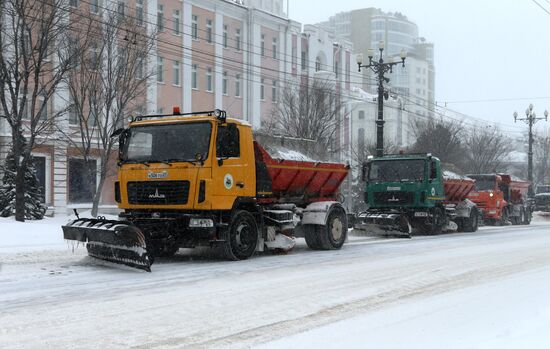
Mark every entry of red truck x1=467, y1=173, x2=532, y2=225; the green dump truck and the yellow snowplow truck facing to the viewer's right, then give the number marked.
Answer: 0

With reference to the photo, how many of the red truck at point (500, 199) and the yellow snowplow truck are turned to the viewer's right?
0

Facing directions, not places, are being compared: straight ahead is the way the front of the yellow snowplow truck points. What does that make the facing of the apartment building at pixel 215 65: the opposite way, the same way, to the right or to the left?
to the left

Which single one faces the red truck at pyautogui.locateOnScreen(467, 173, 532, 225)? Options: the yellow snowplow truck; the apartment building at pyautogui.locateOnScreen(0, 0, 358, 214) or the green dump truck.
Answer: the apartment building

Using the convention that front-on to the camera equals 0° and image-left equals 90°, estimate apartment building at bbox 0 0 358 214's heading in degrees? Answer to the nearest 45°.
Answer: approximately 315°

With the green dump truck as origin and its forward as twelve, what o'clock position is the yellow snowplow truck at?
The yellow snowplow truck is roughly at 11 o'clock from the green dump truck.

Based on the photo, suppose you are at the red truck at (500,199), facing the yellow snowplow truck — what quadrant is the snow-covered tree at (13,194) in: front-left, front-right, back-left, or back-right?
front-right

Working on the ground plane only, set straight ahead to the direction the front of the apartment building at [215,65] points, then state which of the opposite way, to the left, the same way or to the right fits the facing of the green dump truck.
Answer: to the right

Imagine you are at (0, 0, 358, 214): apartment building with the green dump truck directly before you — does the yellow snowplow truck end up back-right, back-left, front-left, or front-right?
front-right

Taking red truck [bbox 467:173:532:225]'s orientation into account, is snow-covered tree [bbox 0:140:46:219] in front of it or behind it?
in front

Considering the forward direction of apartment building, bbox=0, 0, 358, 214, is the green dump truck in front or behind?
in front

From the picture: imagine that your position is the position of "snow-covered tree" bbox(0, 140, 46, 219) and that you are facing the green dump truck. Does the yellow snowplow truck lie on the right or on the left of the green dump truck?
right

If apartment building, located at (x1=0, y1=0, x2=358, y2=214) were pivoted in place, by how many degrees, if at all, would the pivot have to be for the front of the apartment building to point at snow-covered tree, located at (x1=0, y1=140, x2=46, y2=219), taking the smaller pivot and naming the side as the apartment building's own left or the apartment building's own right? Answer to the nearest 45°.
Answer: approximately 90° to the apartment building's own right

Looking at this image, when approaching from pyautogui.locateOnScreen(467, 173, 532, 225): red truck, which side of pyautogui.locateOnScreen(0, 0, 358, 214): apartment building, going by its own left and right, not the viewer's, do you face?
front

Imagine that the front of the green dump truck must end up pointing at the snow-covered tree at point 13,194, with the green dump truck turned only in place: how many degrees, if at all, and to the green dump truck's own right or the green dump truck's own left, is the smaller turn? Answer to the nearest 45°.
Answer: approximately 45° to the green dump truck's own right
